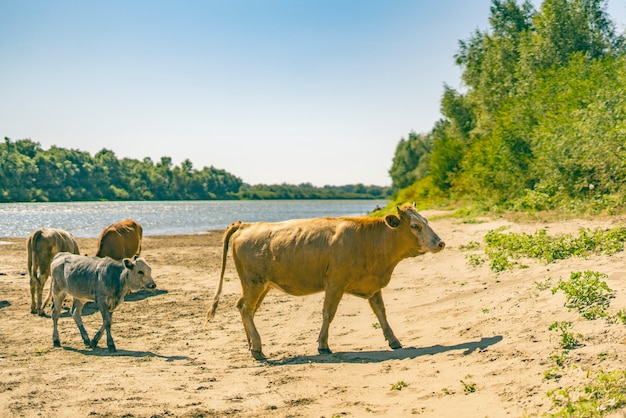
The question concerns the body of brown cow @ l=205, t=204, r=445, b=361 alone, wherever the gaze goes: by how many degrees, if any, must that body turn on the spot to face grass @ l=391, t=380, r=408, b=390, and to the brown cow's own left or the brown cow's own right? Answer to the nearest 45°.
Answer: approximately 90° to the brown cow's own right

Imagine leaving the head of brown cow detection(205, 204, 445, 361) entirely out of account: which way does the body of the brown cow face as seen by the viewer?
to the viewer's right

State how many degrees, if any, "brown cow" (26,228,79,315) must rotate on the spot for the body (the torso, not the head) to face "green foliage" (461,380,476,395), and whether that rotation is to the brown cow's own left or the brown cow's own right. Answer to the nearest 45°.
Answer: approximately 135° to the brown cow's own right

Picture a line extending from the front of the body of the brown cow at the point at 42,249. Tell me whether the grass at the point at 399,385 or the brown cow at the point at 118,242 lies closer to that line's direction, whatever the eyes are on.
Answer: the brown cow

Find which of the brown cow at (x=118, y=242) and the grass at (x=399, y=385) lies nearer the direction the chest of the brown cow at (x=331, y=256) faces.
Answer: the grass

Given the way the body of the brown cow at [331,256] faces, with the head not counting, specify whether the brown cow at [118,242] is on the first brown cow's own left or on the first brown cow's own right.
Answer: on the first brown cow's own left

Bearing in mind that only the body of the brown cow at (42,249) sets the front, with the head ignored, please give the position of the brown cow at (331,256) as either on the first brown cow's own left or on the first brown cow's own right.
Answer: on the first brown cow's own right

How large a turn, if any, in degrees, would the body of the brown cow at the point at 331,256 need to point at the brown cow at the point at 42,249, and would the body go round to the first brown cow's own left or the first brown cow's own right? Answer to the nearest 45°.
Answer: approximately 135° to the first brown cow's own left

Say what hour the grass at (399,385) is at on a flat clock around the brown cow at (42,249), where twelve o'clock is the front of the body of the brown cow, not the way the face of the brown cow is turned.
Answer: The grass is roughly at 4 o'clock from the brown cow.

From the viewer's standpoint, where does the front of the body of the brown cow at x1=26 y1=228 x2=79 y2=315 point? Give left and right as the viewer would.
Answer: facing away from the viewer and to the right of the viewer

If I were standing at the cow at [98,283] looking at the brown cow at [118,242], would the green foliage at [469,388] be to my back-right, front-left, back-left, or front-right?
back-right
